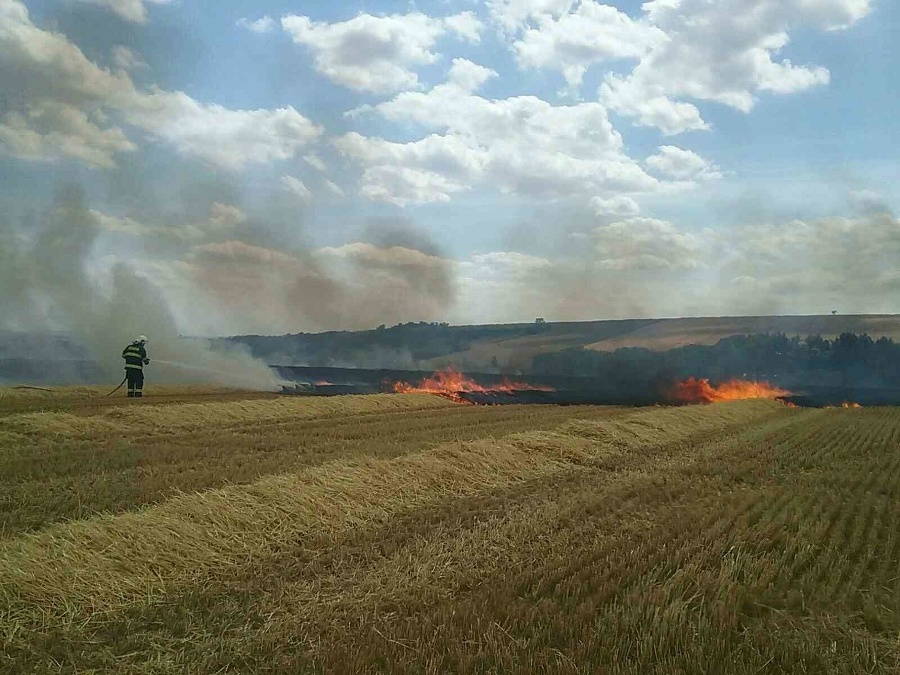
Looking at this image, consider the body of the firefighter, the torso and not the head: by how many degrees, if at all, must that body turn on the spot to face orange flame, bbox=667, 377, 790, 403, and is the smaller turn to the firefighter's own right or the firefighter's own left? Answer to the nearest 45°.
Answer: approximately 45° to the firefighter's own right

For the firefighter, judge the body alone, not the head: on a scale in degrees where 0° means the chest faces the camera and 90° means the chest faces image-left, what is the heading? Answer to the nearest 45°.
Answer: approximately 225°

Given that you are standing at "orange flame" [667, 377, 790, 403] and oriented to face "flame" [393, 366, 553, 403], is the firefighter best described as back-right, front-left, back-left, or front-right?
front-left

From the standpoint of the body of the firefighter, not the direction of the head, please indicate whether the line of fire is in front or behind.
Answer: in front
